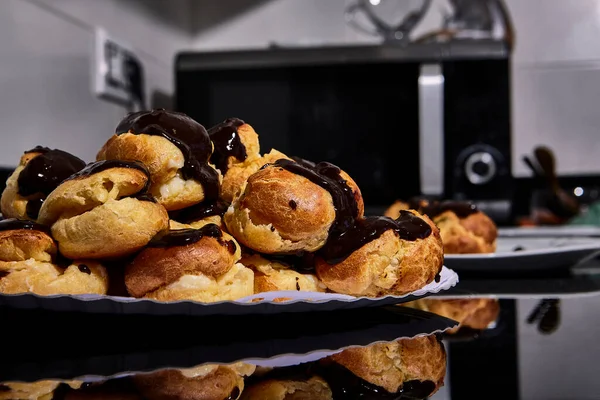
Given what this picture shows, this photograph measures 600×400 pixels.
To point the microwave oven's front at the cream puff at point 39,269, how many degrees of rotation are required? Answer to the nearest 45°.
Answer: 0° — it already faces it

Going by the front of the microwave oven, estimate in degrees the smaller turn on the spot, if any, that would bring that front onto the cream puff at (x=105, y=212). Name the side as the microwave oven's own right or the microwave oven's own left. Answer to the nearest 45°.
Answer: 0° — it already faces it

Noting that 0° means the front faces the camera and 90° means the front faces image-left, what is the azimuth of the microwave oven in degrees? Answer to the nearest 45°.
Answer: approximately 0°

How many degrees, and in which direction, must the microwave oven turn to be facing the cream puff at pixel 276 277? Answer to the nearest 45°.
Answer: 0° — it already faces it

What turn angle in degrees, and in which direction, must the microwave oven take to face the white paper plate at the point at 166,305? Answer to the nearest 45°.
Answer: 0° — it already faces it

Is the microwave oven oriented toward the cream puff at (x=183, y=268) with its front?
yes

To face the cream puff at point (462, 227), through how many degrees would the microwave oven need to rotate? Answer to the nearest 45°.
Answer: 0° — it already faces it
